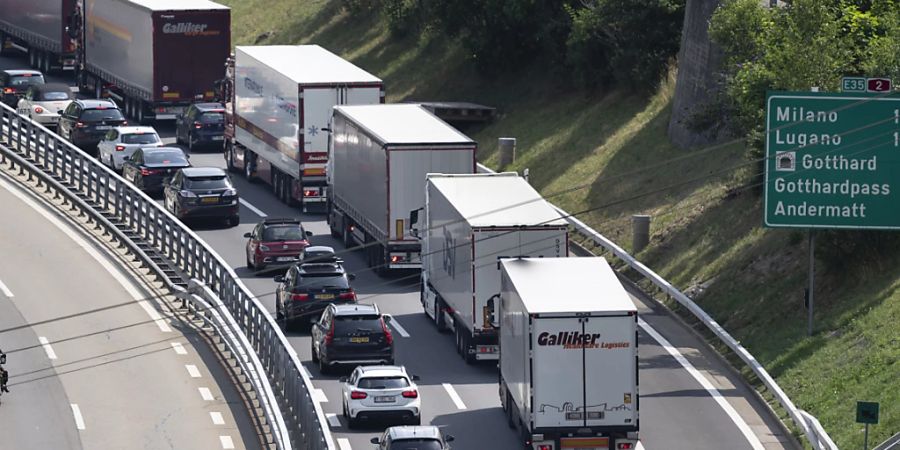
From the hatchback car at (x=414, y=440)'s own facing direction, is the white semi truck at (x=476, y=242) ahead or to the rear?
ahead

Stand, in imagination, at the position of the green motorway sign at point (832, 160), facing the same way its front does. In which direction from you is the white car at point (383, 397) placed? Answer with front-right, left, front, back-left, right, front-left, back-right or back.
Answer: front-right

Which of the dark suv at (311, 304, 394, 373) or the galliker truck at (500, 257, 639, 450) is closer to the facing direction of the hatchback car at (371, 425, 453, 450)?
the dark suv

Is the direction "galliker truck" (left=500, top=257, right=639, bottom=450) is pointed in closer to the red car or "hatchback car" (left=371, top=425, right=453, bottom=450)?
the red car

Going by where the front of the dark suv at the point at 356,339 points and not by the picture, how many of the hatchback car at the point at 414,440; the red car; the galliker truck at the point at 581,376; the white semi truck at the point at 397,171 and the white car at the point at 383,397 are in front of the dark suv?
2

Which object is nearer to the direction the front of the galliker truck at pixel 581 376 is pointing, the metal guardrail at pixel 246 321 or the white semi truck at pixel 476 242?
the white semi truck

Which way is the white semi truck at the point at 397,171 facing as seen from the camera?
away from the camera

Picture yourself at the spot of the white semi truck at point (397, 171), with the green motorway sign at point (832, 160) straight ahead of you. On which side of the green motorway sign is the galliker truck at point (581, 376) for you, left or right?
right

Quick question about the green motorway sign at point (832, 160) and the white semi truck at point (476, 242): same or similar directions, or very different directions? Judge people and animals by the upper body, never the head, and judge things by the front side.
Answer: very different directions

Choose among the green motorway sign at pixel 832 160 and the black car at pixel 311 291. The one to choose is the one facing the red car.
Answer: the black car

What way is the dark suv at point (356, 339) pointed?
away from the camera

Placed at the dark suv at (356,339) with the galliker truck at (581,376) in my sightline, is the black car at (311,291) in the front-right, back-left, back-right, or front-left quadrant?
back-left

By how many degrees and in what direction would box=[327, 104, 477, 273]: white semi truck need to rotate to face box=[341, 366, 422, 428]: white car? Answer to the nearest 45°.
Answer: approximately 180°

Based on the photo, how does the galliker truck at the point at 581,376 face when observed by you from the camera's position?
facing away from the viewer

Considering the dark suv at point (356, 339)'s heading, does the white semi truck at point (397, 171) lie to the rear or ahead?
ahead

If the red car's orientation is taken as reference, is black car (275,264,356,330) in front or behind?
behind

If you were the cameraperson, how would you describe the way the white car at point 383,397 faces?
facing away from the viewer
